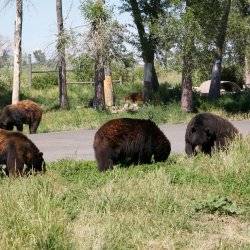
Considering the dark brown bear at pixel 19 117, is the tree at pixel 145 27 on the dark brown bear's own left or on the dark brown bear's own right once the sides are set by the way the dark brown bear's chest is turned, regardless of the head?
on the dark brown bear's own right

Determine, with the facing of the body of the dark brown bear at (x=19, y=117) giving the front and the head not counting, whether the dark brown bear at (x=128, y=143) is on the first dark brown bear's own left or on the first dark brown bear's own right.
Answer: on the first dark brown bear's own left

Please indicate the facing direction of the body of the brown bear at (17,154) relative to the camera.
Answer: to the viewer's right

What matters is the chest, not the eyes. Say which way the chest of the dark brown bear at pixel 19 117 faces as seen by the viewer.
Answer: to the viewer's left

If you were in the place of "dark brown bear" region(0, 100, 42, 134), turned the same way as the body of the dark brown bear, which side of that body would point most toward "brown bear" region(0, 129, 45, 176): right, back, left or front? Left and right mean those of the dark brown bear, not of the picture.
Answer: left

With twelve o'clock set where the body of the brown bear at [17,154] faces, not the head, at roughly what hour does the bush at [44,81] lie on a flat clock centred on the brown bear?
The bush is roughly at 9 o'clock from the brown bear.

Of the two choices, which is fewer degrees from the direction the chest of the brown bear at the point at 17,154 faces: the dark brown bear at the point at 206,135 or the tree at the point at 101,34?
the dark brown bear

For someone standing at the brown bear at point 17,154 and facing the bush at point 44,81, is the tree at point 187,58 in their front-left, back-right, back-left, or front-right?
front-right
